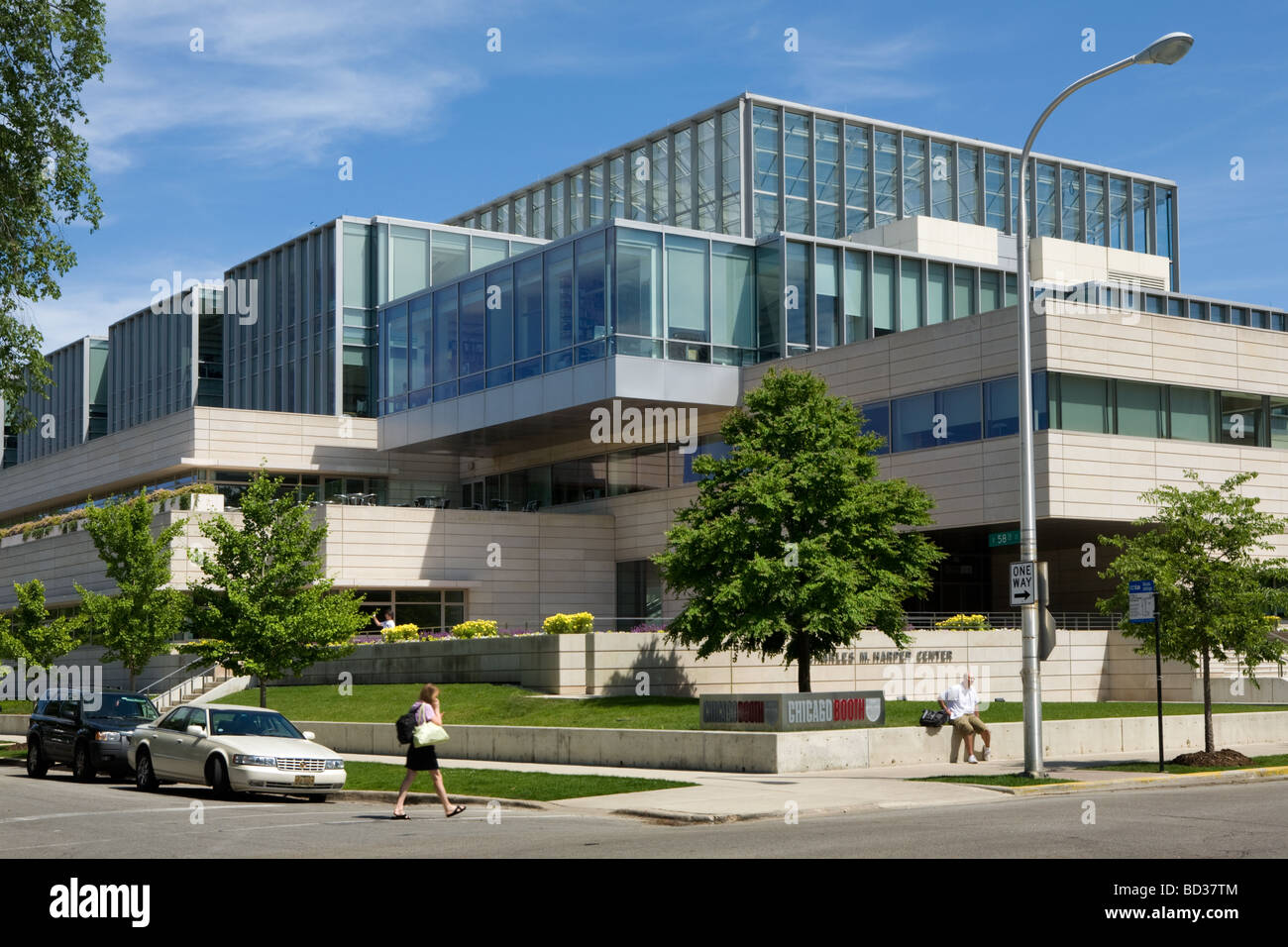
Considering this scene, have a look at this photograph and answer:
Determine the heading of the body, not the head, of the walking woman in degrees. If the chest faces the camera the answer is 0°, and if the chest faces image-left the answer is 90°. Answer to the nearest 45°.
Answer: approximately 270°

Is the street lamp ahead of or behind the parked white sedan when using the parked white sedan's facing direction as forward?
ahead

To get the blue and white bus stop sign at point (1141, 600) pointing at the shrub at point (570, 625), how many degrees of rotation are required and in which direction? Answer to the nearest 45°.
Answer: approximately 135° to its right

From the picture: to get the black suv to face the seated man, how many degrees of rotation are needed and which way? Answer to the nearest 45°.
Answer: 0° — it already faces them

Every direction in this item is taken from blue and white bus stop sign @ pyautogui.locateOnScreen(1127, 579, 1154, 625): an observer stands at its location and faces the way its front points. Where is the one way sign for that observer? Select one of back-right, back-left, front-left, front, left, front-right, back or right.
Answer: front-right

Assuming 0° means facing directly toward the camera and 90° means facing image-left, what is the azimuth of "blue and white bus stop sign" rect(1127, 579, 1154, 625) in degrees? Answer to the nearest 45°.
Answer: approximately 0°

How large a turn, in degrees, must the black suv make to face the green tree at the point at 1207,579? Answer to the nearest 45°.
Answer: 0° — it already faces it

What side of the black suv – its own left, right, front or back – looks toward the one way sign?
front

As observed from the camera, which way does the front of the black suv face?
facing the viewer and to the right of the viewer

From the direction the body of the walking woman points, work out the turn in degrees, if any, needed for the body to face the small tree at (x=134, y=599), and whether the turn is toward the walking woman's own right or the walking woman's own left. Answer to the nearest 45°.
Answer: approximately 90° to the walking woman's own left

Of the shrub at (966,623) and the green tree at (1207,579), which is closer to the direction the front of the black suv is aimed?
the green tree

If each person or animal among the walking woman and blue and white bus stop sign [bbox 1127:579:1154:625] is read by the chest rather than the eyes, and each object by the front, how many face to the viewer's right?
1
